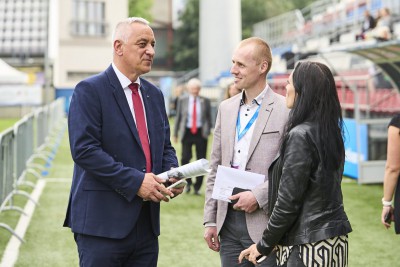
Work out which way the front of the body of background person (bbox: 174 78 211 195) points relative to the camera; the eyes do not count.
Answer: toward the camera

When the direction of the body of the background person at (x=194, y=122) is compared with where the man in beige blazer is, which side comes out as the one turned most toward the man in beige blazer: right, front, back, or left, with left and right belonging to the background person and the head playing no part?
front

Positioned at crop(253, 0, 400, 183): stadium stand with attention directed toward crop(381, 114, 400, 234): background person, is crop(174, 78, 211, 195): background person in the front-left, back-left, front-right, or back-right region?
front-right

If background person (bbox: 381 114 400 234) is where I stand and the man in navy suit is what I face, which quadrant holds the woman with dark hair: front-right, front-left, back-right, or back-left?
front-left

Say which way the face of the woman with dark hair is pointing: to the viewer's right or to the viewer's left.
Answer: to the viewer's left

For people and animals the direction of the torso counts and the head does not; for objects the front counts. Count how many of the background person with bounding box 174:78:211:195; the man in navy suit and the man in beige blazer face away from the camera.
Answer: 0

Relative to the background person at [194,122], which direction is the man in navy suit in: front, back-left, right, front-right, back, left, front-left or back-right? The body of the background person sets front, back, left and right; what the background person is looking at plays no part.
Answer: front

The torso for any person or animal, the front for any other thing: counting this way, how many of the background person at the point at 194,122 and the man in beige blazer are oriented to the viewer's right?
0

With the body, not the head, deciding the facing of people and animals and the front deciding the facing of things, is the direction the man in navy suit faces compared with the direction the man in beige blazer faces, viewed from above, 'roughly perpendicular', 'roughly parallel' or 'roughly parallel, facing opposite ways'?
roughly perpendicular

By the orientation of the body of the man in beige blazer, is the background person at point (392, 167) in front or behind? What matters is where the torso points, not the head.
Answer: behind

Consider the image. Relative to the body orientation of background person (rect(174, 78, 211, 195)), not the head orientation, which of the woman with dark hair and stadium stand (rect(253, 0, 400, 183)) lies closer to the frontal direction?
the woman with dark hair

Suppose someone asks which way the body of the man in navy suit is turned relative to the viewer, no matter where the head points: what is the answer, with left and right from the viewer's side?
facing the viewer and to the right of the viewer

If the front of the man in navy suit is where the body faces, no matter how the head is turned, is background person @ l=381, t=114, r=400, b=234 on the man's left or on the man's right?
on the man's left

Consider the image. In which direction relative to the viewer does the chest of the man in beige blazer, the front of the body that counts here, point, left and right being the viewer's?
facing the viewer and to the left of the viewer

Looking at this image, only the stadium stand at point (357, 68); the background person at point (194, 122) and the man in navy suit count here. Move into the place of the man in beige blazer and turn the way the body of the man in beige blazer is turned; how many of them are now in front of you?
1
